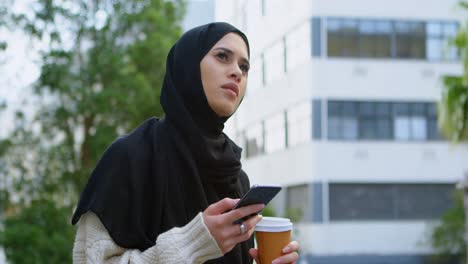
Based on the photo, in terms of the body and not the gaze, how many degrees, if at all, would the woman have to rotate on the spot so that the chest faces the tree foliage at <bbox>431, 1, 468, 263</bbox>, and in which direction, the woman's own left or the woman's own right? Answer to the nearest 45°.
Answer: approximately 90° to the woman's own left

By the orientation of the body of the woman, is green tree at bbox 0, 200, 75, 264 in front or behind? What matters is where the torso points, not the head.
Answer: behind

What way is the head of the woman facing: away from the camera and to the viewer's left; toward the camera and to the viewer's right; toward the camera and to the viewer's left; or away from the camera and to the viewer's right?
toward the camera and to the viewer's right

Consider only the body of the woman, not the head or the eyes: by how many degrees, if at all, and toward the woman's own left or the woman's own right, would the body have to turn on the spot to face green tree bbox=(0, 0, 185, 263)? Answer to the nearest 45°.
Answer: approximately 135° to the woman's own left

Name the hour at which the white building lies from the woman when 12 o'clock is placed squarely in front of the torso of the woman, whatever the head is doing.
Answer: The white building is roughly at 8 o'clock from the woman.

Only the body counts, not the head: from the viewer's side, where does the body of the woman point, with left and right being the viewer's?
facing the viewer and to the right of the viewer
